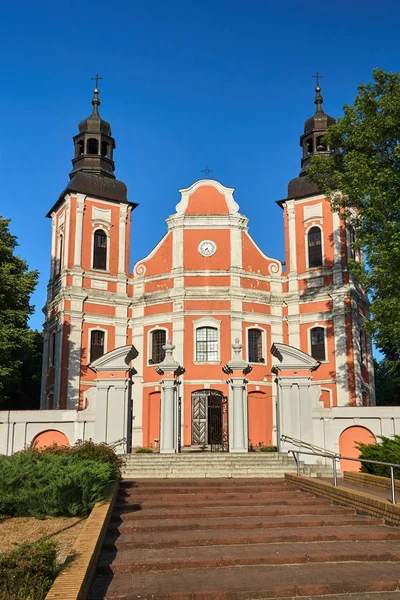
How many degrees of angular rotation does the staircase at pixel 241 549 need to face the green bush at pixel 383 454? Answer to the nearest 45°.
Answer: approximately 135° to its left

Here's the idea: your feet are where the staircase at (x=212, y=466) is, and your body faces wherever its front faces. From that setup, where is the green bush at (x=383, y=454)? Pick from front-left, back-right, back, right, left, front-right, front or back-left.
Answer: front-left

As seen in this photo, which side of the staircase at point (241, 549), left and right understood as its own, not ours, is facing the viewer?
front

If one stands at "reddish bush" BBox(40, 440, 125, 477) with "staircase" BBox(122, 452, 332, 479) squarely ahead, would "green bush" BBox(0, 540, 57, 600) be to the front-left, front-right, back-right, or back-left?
back-right

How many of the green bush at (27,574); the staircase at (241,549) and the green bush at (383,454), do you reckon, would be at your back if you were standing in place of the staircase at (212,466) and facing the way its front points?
0

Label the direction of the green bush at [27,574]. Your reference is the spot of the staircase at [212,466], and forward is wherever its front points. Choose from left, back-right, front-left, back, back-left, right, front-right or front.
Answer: front

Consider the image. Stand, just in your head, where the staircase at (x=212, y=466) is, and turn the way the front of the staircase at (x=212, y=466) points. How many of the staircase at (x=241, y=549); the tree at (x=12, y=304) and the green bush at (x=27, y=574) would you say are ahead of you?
2

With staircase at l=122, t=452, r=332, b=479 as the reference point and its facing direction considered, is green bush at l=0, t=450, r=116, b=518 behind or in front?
in front

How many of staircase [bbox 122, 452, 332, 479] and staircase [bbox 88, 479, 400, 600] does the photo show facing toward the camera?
2

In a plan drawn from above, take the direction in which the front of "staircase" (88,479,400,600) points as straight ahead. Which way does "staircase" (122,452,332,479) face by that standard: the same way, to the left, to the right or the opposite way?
the same way

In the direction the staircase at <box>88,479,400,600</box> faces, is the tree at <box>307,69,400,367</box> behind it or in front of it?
behind

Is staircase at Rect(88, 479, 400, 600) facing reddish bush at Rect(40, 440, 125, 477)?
no

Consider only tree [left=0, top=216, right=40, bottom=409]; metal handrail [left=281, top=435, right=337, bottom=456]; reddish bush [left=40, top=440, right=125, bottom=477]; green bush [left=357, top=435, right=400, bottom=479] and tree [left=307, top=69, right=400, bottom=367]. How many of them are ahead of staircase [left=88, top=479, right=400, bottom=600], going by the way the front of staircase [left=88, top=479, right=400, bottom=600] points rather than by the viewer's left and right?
0

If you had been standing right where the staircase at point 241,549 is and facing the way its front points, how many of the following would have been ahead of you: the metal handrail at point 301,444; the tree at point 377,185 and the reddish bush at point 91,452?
0

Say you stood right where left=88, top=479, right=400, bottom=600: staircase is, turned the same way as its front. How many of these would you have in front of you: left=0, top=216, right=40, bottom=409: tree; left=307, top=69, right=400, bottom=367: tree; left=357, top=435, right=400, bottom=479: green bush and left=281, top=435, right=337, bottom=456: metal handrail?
0

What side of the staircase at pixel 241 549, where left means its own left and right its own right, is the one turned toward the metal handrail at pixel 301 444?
back

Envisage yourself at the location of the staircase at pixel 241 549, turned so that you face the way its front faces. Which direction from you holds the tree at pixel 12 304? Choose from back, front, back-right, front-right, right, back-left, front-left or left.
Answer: back-right

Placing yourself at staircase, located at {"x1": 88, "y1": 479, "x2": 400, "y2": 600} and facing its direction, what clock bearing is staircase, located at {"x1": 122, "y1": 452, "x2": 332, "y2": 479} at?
staircase, located at {"x1": 122, "y1": 452, "x2": 332, "y2": 479} is roughly at 6 o'clock from staircase, located at {"x1": 88, "y1": 479, "x2": 400, "y2": 600}.

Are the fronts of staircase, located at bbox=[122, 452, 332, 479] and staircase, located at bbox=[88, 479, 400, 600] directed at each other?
no
